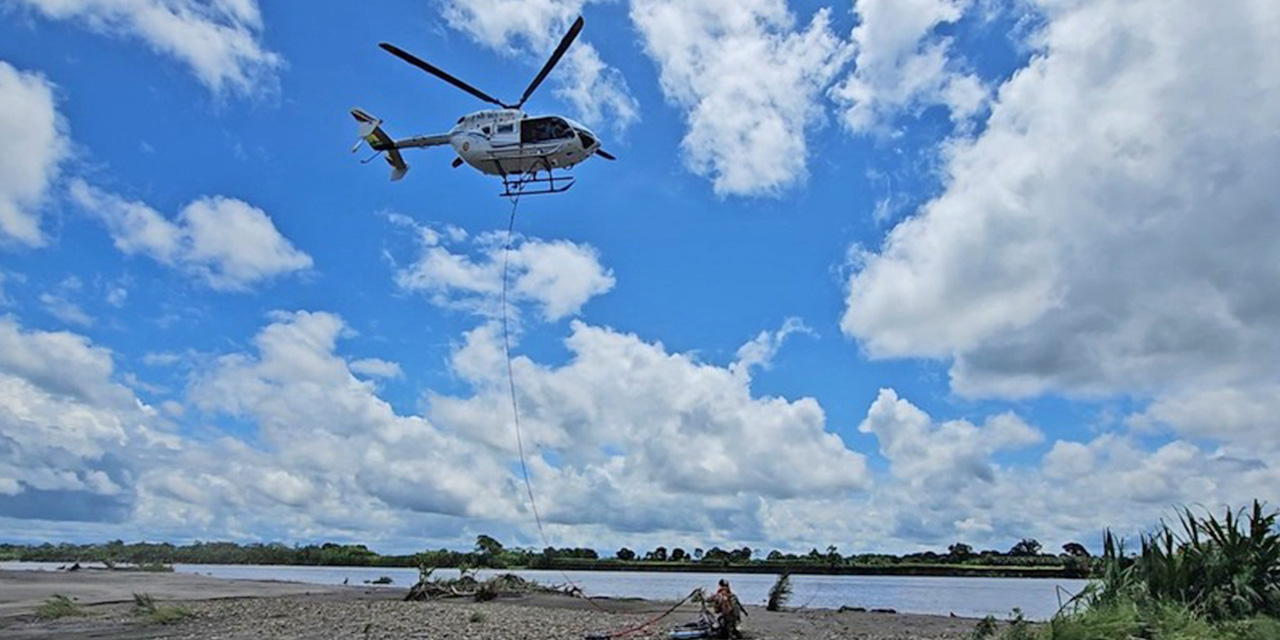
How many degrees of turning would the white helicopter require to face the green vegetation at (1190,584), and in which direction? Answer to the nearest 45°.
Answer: approximately 45° to its right

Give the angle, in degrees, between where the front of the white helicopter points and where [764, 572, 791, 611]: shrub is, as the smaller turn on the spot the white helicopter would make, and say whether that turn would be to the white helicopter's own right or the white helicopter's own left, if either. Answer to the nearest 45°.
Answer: approximately 45° to the white helicopter's own left

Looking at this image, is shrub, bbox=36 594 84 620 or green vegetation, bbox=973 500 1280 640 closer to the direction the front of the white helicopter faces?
the green vegetation

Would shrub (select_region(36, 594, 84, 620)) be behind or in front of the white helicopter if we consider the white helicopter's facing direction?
behind

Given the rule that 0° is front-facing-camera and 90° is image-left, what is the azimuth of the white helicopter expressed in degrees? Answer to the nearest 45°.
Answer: approximately 270°
